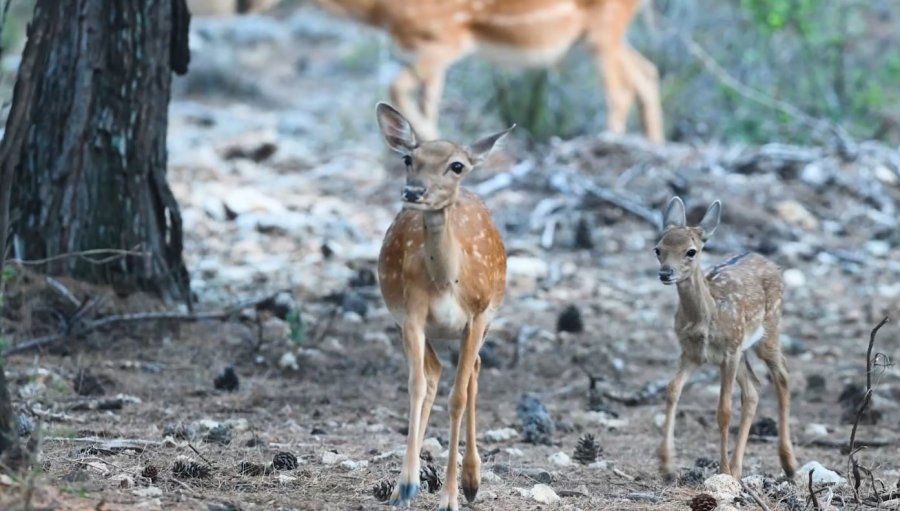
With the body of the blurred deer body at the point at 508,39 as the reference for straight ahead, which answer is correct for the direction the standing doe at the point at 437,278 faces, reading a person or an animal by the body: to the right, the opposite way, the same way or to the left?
to the left

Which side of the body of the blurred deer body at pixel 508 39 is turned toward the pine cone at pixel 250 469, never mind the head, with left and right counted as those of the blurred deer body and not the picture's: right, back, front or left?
left

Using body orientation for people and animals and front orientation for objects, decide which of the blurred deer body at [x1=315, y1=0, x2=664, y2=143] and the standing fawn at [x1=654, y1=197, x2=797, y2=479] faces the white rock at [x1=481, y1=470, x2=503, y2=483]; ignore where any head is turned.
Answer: the standing fawn

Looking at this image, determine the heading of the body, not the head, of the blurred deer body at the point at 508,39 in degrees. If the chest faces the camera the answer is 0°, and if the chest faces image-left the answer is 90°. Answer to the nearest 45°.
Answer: approximately 90°

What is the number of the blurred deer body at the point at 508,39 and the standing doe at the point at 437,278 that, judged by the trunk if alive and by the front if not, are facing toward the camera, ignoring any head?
1

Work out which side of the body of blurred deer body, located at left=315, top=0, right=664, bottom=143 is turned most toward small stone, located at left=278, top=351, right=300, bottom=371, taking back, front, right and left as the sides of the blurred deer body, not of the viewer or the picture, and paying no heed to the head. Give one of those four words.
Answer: left
